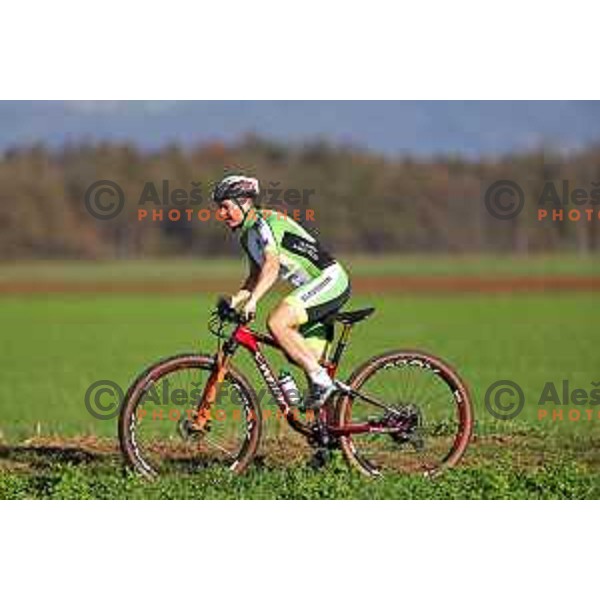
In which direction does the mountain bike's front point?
to the viewer's left

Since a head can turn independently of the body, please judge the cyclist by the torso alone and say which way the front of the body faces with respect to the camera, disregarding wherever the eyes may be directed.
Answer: to the viewer's left
